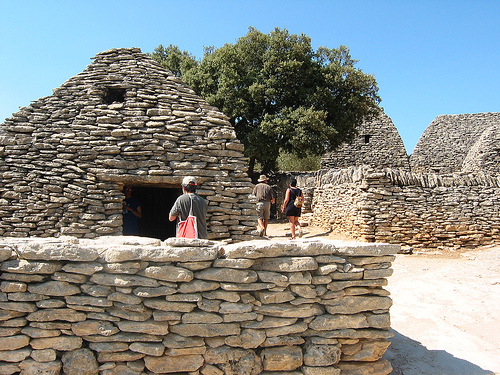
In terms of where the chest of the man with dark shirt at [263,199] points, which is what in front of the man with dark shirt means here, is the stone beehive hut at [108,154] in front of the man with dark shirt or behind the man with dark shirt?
behind

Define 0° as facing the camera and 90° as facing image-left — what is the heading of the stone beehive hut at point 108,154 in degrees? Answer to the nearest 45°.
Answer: approximately 0°

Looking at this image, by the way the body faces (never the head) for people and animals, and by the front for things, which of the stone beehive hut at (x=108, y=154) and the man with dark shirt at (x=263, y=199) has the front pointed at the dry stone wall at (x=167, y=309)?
the stone beehive hut

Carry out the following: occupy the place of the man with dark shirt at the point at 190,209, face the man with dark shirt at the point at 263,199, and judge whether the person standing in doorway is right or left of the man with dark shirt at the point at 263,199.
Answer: left

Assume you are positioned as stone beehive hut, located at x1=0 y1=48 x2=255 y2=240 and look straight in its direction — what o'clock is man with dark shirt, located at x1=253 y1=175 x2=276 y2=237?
The man with dark shirt is roughly at 8 o'clock from the stone beehive hut.

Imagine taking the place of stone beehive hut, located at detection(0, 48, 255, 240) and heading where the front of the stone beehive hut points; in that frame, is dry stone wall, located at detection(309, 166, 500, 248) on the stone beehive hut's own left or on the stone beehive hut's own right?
on the stone beehive hut's own left

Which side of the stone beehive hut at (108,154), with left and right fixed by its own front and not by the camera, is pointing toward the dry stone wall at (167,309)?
front
